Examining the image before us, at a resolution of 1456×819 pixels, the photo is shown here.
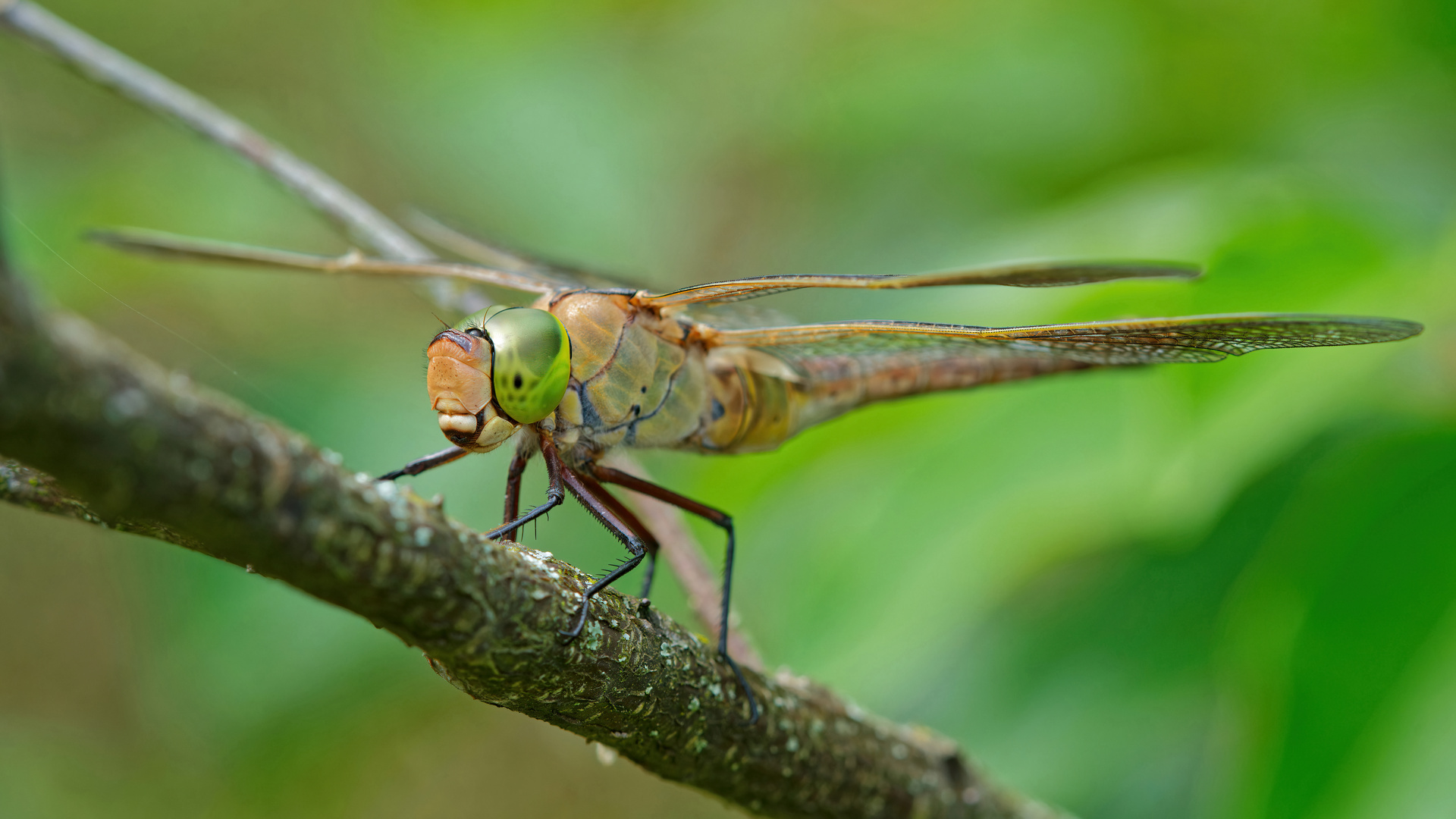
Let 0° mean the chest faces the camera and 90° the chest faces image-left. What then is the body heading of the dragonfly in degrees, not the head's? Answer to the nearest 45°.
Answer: approximately 45°

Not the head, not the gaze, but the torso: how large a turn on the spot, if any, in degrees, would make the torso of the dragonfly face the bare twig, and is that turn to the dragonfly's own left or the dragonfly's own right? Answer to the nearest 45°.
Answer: approximately 45° to the dragonfly's own right
